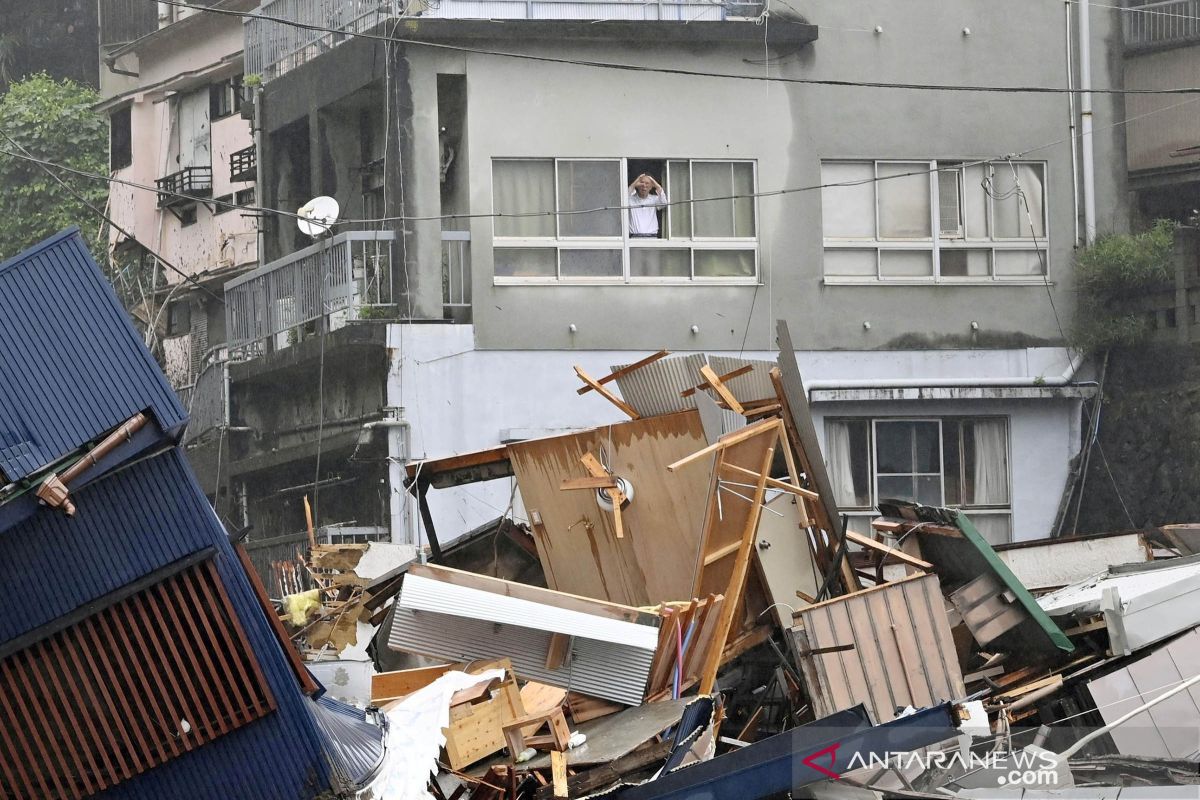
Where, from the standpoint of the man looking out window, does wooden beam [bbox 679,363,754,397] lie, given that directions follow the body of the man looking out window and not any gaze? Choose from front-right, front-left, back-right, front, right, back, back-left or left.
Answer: front

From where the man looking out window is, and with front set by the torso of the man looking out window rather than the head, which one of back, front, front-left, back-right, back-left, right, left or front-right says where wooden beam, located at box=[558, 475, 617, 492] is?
front

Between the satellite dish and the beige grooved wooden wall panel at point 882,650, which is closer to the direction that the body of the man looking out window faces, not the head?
the beige grooved wooden wall panel

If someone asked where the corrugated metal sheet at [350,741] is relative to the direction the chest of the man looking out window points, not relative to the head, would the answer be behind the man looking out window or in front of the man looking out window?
in front

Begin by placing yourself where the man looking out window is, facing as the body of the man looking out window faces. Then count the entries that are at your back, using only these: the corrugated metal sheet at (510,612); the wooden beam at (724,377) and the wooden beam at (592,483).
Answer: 0

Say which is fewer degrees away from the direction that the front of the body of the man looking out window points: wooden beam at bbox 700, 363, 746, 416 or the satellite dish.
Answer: the wooden beam

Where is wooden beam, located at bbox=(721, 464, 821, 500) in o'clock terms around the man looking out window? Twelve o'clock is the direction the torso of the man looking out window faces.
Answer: The wooden beam is roughly at 12 o'clock from the man looking out window.

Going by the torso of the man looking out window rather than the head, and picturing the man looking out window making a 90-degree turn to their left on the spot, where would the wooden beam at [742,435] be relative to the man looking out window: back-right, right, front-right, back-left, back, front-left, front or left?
right

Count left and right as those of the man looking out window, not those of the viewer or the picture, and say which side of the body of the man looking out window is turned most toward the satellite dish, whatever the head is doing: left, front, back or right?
right

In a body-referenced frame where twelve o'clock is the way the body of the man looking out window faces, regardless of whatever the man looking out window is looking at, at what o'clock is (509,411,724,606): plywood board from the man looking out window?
The plywood board is roughly at 12 o'clock from the man looking out window.

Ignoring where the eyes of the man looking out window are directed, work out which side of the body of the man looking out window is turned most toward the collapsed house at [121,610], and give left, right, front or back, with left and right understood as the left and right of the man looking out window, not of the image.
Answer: front

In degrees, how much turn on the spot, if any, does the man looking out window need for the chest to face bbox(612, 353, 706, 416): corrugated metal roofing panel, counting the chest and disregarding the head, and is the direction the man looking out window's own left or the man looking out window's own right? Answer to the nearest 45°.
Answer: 0° — they already face it

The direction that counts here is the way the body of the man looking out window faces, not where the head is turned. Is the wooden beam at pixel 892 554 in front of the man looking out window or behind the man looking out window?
in front

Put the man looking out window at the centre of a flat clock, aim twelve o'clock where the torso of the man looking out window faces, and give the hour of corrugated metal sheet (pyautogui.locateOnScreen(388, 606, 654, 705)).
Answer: The corrugated metal sheet is roughly at 12 o'clock from the man looking out window.

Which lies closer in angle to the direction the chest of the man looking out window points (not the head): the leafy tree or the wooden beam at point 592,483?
the wooden beam

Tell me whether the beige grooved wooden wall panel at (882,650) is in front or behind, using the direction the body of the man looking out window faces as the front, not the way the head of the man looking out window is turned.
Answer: in front

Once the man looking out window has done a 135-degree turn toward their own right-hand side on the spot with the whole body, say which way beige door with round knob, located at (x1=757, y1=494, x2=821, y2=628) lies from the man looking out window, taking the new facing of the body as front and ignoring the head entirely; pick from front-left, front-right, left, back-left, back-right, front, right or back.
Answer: back-left

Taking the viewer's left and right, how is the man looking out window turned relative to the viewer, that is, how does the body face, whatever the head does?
facing the viewer
